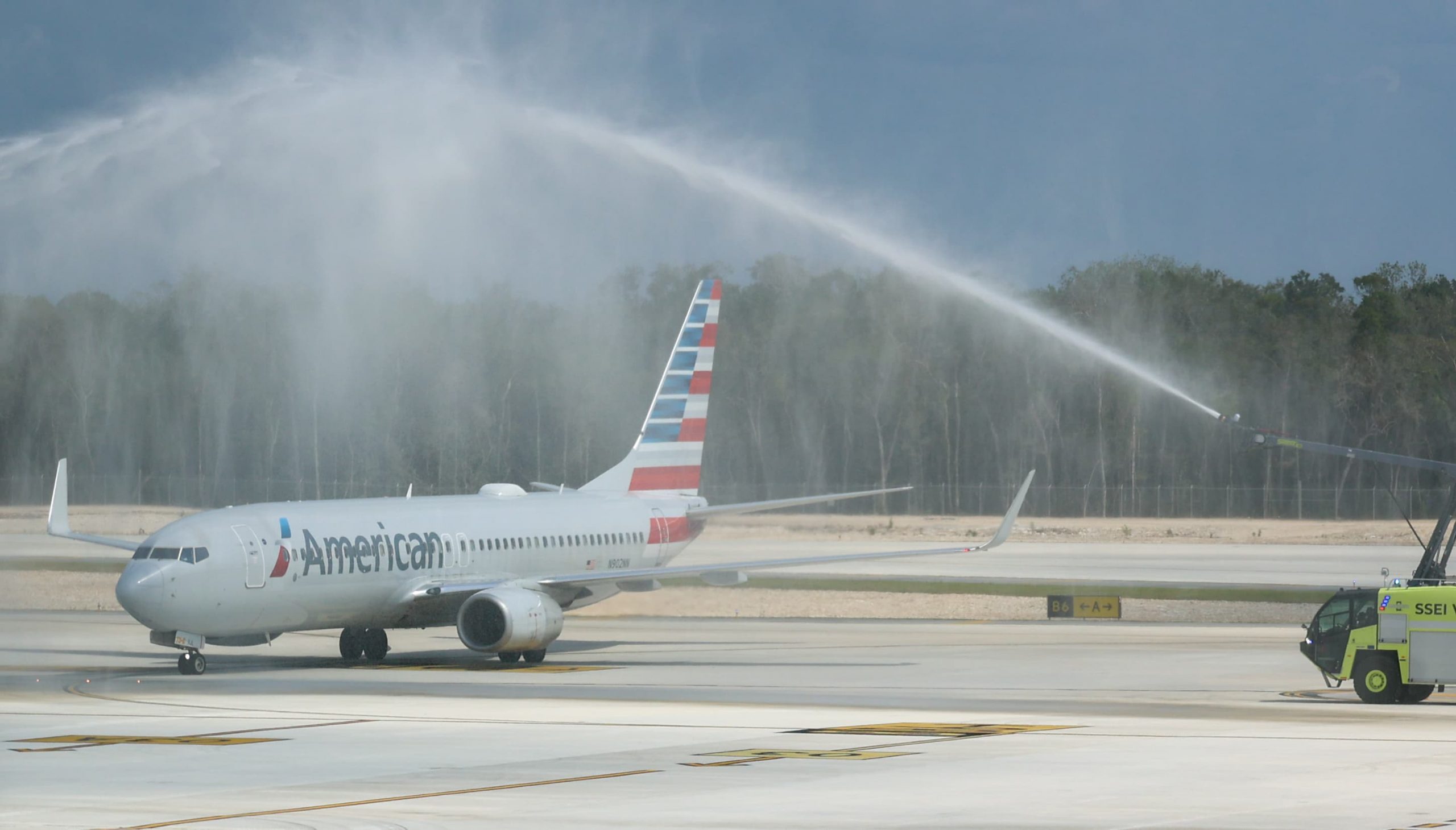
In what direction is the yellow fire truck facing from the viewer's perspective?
to the viewer's left

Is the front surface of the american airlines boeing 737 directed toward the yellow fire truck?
no

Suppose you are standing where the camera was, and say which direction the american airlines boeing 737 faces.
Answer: facing the viewer and to the left of the viewer

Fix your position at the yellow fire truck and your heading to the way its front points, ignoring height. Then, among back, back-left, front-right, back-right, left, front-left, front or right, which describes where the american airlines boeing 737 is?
front

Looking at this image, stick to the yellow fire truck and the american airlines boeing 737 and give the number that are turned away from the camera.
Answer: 0
